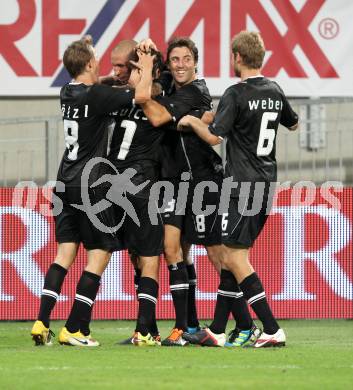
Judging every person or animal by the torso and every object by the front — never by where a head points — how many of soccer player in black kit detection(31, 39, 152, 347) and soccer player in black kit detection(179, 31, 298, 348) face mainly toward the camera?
0

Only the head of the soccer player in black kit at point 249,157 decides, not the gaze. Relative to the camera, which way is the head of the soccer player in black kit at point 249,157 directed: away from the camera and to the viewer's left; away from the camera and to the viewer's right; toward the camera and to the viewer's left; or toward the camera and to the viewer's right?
away from the camera and to the viewer's left

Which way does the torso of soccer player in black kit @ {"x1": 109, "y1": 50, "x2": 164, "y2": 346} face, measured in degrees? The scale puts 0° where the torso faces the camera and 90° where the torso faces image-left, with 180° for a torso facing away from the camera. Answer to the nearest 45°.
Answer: approximately 225°

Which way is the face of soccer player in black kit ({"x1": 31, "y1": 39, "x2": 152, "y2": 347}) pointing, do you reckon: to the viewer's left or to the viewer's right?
to the viewer's right

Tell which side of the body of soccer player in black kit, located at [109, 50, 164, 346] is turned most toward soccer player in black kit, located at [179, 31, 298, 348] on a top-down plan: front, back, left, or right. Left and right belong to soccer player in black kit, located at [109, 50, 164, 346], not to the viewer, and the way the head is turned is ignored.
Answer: right

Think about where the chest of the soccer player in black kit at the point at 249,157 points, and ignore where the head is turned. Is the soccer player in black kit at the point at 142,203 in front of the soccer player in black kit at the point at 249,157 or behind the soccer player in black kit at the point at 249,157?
in front

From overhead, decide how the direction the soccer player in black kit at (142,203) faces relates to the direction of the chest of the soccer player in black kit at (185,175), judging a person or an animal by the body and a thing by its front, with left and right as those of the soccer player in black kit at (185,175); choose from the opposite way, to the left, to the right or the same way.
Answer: the opposite way

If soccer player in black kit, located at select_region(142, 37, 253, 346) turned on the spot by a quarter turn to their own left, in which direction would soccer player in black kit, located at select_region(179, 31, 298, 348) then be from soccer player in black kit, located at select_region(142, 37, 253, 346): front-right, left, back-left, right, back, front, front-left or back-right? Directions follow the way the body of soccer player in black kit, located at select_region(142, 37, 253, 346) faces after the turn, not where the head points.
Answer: front

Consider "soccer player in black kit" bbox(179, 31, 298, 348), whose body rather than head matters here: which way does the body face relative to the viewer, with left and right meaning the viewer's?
facing away from the viewer and to the left of the viewer

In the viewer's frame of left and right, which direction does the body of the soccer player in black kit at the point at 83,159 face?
facing away from the viewer and to the right of the viewer
